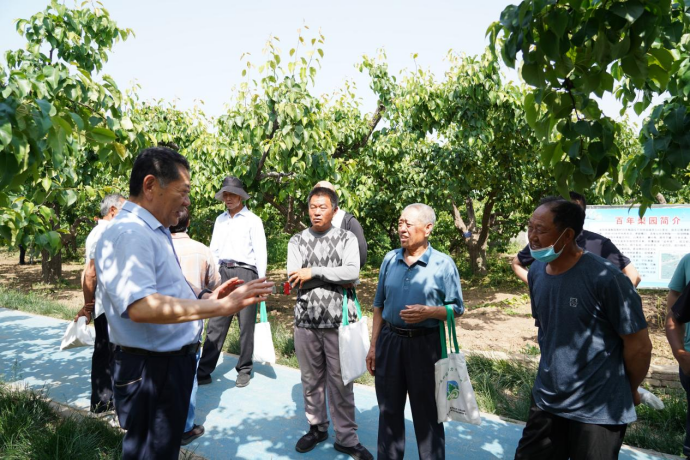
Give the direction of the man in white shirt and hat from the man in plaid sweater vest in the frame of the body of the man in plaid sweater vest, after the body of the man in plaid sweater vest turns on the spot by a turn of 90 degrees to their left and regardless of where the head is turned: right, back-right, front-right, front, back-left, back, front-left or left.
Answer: back-left

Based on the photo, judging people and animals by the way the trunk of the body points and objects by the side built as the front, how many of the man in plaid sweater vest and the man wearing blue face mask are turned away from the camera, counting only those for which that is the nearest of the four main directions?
0

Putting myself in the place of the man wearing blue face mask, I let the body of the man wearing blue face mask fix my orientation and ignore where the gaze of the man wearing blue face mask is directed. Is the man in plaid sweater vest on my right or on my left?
on my right

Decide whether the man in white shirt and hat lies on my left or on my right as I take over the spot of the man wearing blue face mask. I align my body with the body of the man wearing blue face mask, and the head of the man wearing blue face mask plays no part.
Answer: on my right

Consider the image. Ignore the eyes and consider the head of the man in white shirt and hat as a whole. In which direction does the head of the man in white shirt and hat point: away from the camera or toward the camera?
toward the camera

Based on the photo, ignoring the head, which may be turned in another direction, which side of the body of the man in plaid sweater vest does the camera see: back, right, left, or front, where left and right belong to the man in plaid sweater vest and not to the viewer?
front

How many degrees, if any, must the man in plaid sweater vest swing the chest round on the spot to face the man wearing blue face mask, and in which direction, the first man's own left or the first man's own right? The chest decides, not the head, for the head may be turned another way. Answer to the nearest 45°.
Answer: approximately 45° to the first man's own left

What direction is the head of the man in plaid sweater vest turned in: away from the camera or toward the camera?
toward the camera

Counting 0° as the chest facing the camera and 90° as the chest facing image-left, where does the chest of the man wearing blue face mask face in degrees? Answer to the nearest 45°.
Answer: approximately 45°
